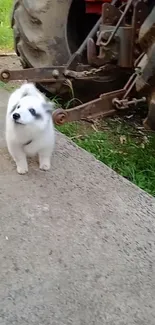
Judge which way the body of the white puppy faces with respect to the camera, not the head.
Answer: toward the camera

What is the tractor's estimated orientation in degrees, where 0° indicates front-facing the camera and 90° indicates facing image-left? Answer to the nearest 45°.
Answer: approximately 225°

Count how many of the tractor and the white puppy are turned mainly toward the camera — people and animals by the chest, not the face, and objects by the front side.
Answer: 1
